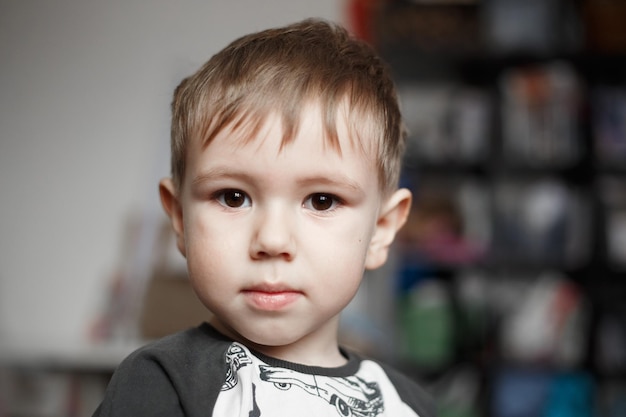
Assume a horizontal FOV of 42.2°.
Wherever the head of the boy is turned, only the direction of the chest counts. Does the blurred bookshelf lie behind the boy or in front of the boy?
behind

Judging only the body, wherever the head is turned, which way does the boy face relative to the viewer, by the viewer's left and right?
facing the viewer

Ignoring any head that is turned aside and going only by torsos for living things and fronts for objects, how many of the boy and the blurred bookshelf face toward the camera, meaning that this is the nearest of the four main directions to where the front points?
2

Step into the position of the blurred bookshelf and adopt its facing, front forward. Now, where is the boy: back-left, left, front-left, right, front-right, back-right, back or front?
front

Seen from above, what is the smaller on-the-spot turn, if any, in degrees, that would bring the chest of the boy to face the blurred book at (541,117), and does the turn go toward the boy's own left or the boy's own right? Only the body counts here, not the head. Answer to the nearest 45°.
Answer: approximately 135° to the boy's own left

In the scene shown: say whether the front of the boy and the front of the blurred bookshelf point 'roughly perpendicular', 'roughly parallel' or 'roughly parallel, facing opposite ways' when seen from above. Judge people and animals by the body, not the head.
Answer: roughly parallel

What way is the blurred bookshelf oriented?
toward the camera
